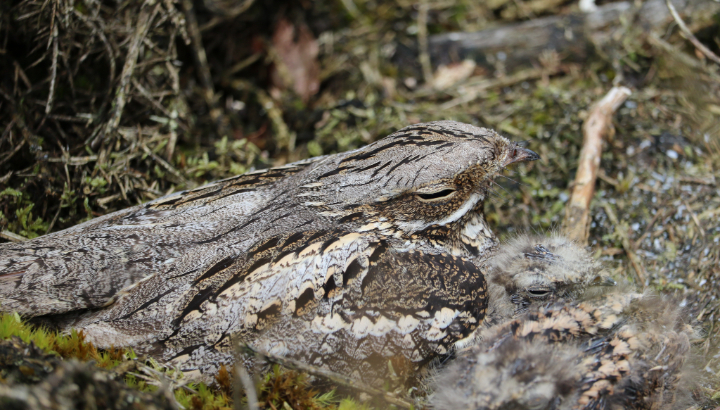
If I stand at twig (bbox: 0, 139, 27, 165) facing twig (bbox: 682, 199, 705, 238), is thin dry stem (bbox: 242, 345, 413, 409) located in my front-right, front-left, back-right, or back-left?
front-right

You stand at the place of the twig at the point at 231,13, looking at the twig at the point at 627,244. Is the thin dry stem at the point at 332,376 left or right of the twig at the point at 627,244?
right

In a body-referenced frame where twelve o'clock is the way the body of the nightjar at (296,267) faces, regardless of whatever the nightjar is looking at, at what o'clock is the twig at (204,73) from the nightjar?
The twig is roughly at 9 o'clock from the nightjar.

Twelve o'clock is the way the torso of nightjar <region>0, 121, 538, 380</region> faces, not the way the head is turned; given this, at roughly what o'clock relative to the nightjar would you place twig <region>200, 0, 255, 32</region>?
The twig is roughly at 9 o'clock from the nightjar.

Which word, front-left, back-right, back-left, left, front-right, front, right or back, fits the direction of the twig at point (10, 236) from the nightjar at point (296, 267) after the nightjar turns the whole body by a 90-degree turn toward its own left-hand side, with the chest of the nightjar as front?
front-left

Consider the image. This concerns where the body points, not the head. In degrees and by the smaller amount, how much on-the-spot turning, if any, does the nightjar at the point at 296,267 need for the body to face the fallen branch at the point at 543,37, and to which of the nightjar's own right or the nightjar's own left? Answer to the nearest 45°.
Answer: approximately 45° to the nightjar's own left

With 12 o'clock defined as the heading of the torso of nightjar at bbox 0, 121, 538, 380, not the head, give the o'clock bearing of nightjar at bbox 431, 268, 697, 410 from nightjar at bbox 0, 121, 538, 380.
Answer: nightjar at bbox 431, 268, 697, 410 is roughly at 1 o'clock from nightjar at bbox 0, 121, 538, 380.

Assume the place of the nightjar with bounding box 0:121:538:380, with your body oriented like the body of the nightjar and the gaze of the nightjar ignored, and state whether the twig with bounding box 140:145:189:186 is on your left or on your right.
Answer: on your left

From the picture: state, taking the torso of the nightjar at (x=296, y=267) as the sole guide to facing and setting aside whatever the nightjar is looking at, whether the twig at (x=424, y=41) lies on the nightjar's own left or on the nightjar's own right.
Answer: on the nightjar's own left

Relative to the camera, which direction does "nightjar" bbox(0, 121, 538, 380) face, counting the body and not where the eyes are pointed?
to the viewer's right
